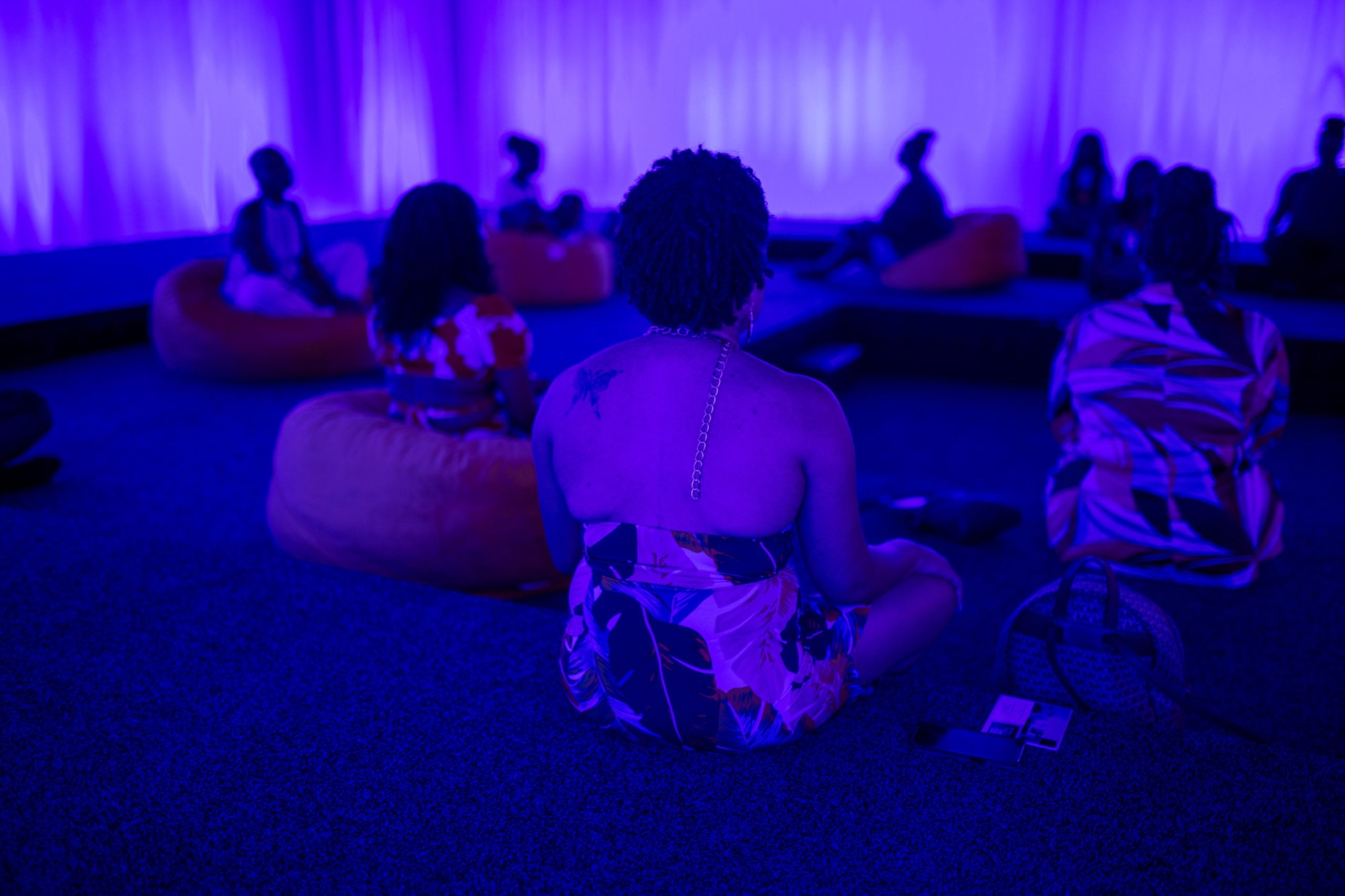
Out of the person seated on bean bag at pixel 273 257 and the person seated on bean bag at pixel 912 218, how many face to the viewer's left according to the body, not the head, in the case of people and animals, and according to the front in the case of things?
1

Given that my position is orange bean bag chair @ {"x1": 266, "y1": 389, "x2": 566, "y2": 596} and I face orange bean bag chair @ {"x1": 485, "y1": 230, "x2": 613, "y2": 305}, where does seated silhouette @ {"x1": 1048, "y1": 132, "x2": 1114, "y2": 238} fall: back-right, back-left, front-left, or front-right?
front-right

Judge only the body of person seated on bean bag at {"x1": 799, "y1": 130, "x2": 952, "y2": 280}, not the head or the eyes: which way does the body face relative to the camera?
to the viewer's left

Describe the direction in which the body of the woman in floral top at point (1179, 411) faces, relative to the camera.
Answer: away from the camera

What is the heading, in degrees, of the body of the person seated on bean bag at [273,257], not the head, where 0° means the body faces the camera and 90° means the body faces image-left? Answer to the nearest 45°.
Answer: approximately 315°

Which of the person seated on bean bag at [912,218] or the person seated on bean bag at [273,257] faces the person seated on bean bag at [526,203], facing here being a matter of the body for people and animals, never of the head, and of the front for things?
the person seated on bean bag at [912,218]

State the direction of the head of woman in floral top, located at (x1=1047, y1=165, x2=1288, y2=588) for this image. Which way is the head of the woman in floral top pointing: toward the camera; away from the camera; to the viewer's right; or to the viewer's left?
away from the camera

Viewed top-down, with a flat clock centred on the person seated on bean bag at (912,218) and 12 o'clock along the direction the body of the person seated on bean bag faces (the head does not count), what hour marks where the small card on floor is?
The small card on floor is roughly at 9 o'clock from the person seated on bean bag.

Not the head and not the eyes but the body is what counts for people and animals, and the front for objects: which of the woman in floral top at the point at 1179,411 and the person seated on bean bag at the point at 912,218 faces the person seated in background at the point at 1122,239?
the woman in floral top

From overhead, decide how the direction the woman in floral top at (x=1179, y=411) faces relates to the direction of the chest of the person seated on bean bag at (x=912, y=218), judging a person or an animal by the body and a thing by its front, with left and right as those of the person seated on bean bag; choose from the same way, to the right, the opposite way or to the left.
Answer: to the right

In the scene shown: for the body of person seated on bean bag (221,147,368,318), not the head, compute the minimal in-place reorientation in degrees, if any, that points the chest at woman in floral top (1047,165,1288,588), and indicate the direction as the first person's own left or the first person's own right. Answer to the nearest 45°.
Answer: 0° — they already face them

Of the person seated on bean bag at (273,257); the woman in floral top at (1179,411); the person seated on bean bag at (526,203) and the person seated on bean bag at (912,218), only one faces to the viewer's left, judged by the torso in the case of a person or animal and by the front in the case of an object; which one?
the person seated on bean bag at (912,218)

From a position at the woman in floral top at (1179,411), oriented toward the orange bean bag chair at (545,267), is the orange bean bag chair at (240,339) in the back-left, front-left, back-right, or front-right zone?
front-left

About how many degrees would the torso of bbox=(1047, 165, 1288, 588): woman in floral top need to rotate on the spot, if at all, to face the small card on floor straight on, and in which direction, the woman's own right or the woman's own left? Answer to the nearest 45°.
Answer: approximately 180°
